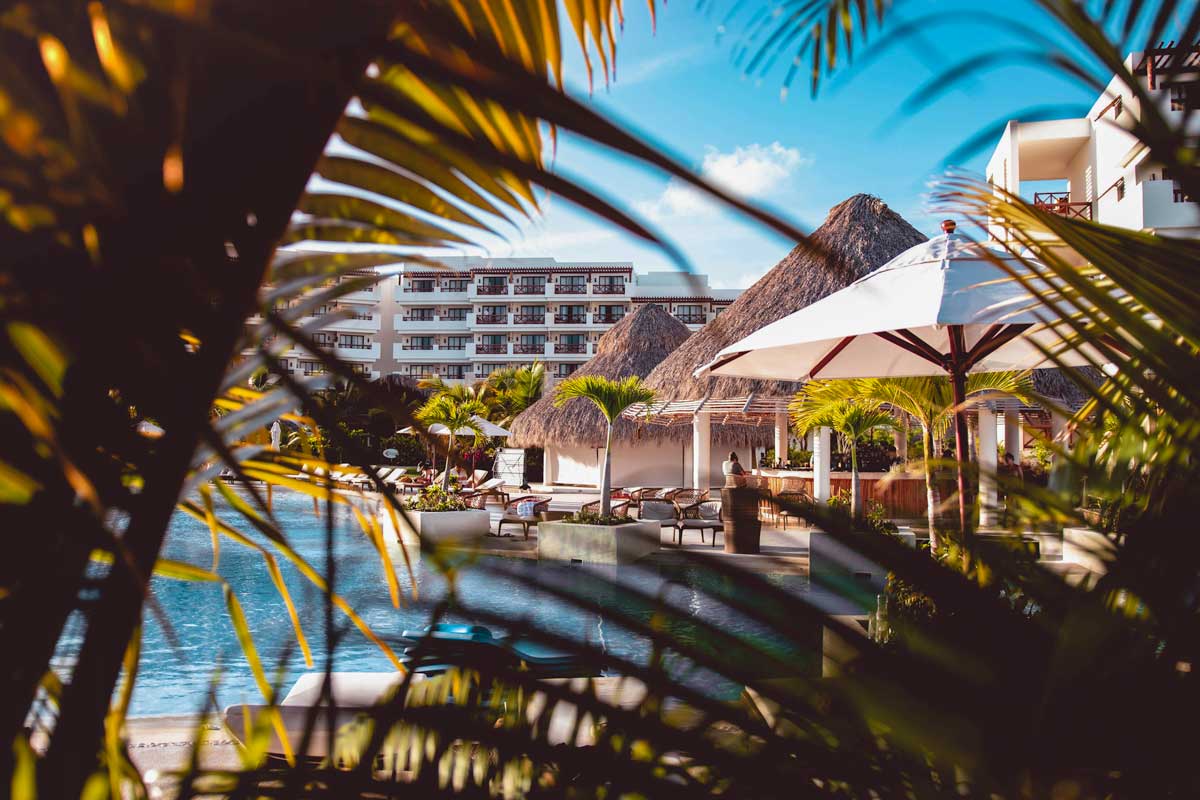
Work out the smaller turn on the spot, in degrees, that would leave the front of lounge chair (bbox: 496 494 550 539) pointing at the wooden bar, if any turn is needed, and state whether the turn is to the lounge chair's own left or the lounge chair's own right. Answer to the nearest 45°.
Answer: approximately 135° to the lounge chair's own left

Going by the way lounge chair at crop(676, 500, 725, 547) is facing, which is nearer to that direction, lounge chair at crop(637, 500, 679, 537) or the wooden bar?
the lounge chair

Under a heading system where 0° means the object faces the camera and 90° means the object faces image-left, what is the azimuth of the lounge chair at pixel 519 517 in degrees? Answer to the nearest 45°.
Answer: approximately 45°

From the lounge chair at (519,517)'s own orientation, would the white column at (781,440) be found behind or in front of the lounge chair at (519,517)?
behind

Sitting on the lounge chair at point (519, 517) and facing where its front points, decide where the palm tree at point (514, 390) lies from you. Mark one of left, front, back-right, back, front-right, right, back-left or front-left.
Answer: back-right

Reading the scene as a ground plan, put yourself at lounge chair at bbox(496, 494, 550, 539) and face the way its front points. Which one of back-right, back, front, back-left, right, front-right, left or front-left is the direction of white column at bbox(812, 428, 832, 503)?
back-left

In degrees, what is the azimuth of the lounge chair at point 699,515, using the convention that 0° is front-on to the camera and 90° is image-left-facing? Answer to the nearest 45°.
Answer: approximately 45°
